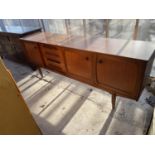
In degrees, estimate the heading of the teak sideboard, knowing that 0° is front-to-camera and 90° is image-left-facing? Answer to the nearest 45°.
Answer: approximately 45°

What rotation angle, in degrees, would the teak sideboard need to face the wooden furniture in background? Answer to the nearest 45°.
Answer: approximately 90° to its right
